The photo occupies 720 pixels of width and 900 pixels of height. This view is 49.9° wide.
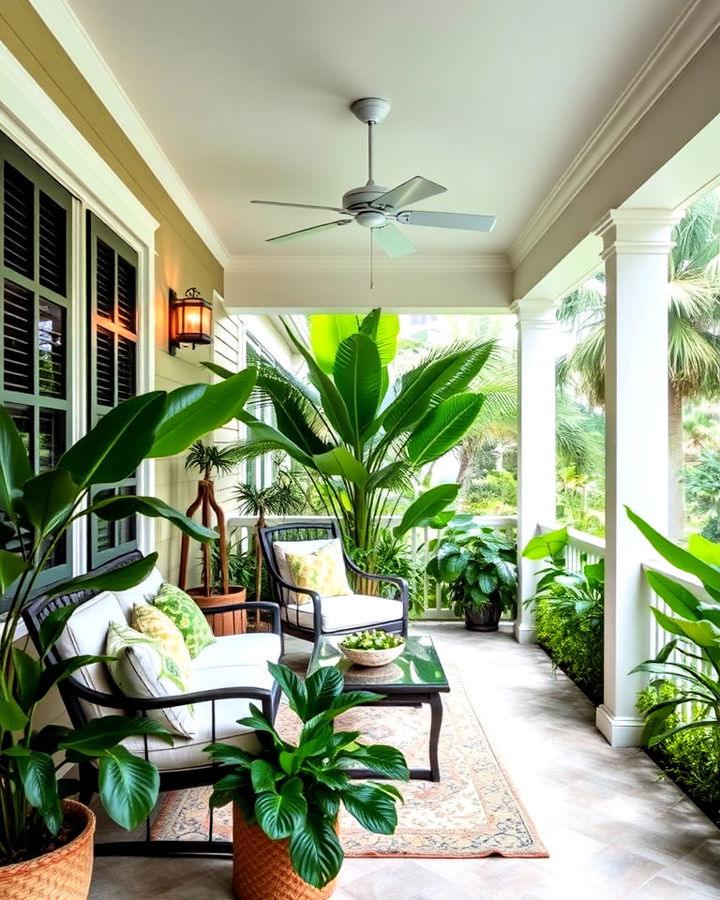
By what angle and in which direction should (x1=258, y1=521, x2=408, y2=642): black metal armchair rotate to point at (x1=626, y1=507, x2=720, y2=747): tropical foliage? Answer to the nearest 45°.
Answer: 0° — it already faces it

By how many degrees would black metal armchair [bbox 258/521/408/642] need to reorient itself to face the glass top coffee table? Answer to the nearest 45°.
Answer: approximately 45° to its right

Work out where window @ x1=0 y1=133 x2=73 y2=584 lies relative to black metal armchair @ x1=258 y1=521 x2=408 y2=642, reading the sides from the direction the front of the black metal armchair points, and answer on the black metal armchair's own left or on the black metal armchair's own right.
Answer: on the black metal armchair's own right

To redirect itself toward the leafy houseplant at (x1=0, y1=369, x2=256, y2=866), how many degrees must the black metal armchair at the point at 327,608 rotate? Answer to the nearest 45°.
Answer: approximately 45° to its right

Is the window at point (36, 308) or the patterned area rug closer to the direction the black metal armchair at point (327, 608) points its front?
the patterned area rug

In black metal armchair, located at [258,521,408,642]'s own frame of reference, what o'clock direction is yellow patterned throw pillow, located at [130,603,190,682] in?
The yellow patterned throw pillow is roughly at 2 o'clock from the black metal armchair.

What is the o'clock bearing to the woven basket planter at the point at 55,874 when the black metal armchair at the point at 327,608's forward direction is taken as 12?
The woven basket planter is roughly at 2 o'clock from the black metal armchair.

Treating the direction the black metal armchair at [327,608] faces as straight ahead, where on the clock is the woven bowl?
The woven bowl is roughly at 1 o'clock from the black metal armchair.

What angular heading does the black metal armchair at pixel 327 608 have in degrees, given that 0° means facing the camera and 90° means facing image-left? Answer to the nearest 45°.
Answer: approximately 315°

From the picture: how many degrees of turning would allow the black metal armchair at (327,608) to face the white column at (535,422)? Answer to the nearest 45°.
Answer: approximately 90° to its left
